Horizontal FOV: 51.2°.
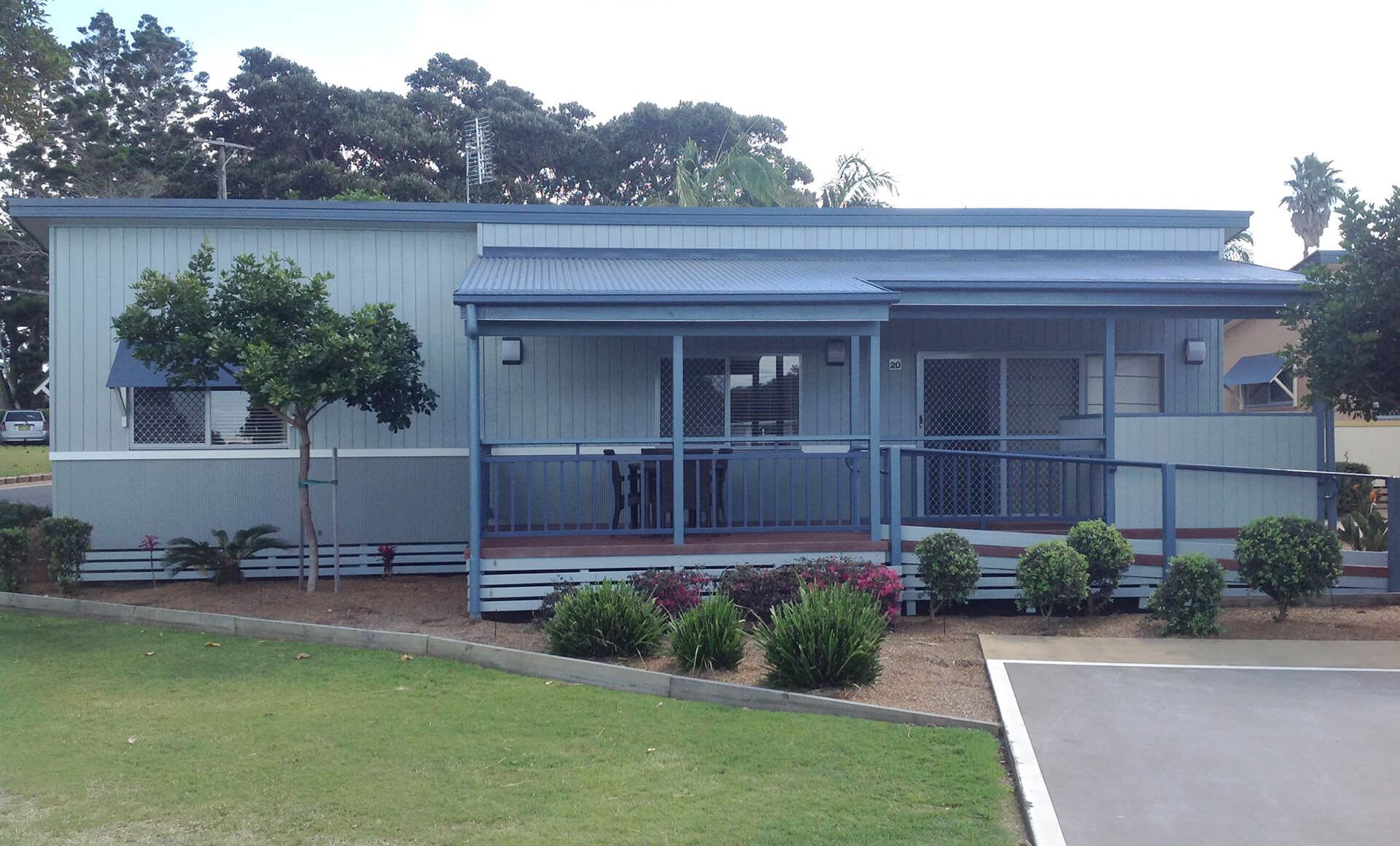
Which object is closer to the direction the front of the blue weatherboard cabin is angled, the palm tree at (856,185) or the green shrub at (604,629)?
the green shrub

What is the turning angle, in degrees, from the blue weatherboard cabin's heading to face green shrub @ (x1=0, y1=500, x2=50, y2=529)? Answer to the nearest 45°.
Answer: approximately 90° to its right

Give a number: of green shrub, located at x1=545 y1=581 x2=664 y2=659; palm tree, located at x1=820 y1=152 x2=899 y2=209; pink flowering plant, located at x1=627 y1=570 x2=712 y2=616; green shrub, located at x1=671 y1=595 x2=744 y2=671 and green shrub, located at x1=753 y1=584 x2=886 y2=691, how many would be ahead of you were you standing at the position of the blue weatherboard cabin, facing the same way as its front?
4

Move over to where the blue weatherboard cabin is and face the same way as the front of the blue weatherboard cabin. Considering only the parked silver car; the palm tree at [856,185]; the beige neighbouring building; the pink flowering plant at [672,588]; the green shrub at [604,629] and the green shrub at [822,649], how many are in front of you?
3

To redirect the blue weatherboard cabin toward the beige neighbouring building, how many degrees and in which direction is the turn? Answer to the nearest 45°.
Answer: approximately 135° to its left

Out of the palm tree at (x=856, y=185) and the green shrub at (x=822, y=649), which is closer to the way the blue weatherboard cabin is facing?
the green shrub

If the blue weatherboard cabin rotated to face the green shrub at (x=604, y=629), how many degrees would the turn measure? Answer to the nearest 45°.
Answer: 0° — it already faces it

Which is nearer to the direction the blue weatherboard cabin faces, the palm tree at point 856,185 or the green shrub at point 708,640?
the green shrub

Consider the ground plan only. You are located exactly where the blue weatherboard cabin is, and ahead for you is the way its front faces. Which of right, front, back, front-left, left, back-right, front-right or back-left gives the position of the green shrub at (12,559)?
right

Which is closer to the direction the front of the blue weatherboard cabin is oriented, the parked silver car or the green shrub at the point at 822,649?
the green shrub

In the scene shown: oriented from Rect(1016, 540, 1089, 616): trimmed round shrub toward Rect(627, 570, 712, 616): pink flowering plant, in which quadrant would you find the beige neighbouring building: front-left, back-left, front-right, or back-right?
back-right

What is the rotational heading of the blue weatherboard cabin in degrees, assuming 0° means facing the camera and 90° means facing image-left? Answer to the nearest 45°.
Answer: approximately 0°

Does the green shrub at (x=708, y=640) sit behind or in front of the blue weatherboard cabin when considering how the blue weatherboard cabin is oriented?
in front

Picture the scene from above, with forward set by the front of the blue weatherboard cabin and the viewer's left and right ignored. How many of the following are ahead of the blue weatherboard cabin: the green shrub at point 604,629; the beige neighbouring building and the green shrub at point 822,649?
2
